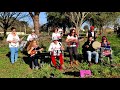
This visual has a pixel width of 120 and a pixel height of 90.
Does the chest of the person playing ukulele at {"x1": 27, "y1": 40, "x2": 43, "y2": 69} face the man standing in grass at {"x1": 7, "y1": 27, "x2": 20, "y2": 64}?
no

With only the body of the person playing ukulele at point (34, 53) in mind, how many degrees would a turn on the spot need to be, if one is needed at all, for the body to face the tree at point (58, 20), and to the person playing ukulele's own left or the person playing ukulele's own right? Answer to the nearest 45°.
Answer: approximately 135° to the person playing ukulele's own left

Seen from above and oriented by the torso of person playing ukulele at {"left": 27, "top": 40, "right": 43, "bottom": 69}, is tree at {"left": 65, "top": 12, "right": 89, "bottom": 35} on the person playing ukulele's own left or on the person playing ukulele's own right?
on the person playing ukulele's own left

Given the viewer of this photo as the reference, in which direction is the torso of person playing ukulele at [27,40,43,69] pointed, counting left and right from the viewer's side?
facing the viewer and to the right of the viewer

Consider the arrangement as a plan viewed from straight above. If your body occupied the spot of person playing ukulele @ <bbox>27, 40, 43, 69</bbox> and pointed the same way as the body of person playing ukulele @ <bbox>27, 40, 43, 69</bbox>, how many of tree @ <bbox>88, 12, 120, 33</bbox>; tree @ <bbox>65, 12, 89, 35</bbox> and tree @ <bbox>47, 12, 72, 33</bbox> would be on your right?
0

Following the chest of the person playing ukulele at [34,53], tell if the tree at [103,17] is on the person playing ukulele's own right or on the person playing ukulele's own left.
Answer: on the person playing ukulele's own left
